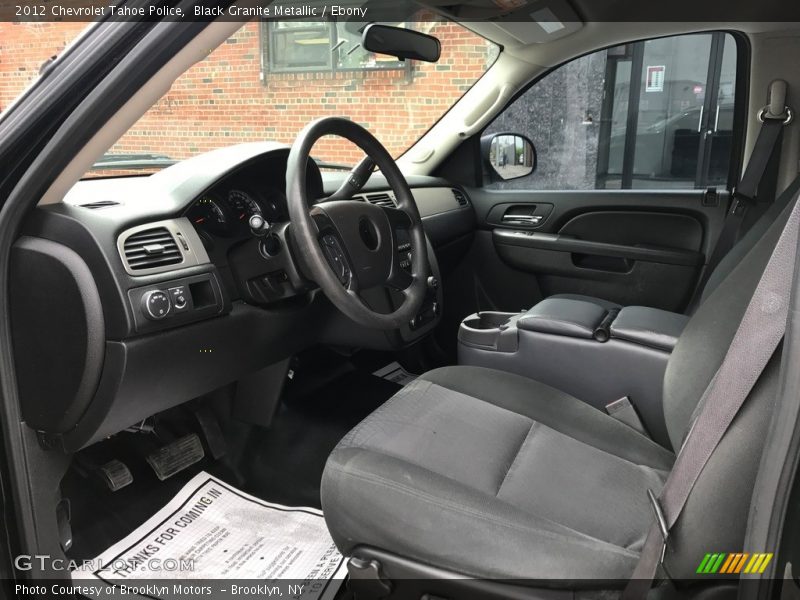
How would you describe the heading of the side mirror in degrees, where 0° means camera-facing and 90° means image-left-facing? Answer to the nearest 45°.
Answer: approximately 315°

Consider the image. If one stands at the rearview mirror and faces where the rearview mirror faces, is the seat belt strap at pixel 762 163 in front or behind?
in front

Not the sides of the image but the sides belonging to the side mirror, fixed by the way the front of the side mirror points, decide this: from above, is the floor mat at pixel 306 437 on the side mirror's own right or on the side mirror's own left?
on the side mirror's own right

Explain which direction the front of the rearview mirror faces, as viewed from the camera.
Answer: facing the viewer and to the right of the viewer

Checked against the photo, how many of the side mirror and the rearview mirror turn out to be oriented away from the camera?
0

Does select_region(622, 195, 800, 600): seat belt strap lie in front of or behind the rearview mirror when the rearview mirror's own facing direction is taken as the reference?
in front

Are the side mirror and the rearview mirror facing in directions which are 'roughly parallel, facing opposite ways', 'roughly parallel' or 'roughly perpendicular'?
roughly parallel

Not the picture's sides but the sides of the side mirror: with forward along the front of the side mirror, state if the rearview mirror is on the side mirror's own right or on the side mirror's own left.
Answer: on the side mirror's own right

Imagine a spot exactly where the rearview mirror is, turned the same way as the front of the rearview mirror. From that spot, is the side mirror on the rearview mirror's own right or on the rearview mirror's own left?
on the rearview mirror's own left

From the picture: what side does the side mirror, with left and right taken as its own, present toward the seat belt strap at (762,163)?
front

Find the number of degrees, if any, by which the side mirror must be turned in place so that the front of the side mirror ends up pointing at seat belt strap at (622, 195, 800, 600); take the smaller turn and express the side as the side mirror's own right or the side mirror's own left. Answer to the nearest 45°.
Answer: approximately 45° to the side mirror's own right
